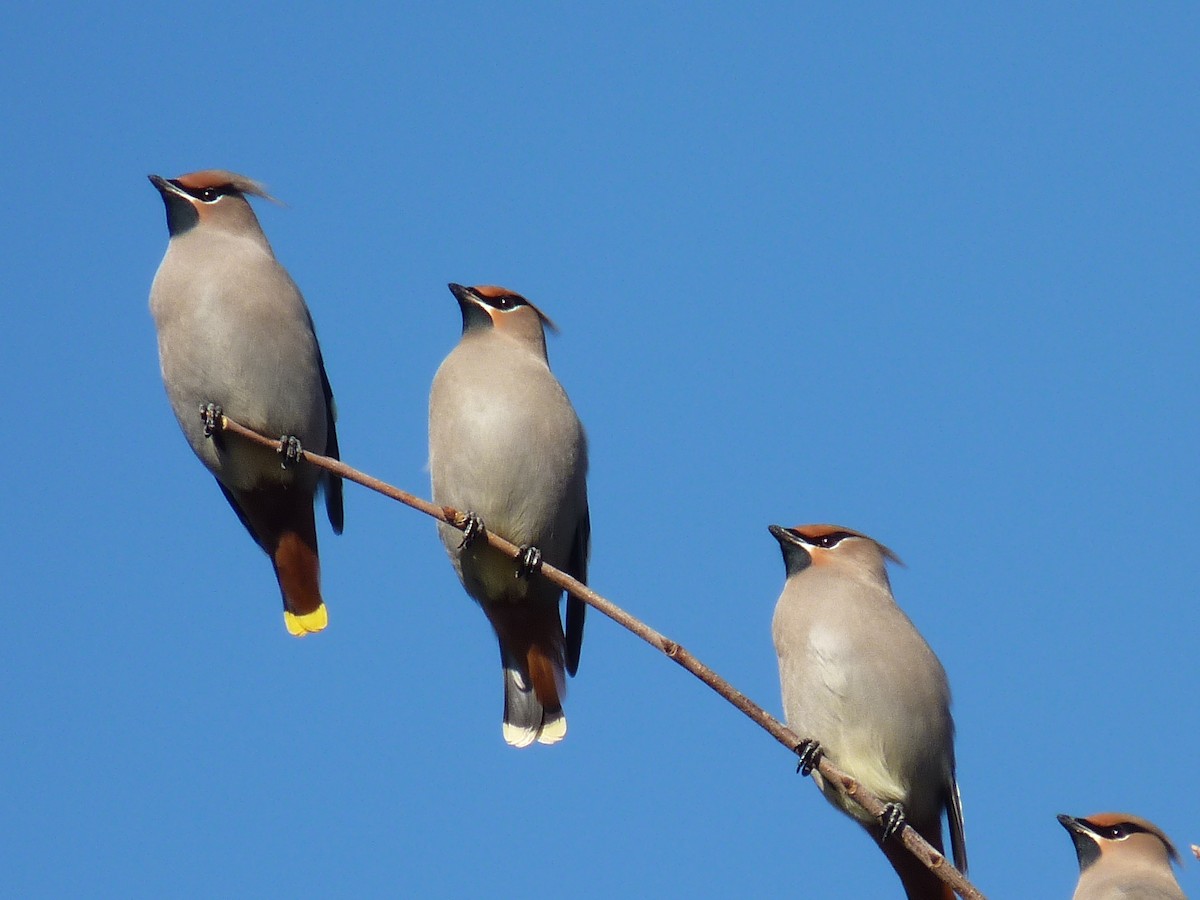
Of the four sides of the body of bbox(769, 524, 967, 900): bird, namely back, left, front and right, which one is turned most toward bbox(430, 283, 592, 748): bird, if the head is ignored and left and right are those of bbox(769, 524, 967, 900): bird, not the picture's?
right

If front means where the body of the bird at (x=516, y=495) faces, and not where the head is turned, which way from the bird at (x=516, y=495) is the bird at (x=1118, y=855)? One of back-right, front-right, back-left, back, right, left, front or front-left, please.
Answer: back-left

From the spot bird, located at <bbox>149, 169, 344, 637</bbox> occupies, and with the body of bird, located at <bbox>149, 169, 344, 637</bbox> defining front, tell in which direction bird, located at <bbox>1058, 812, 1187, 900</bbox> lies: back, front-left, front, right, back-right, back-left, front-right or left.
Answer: back-left

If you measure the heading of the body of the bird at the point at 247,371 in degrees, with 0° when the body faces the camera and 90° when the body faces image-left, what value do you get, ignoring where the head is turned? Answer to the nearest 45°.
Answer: approximately 45°

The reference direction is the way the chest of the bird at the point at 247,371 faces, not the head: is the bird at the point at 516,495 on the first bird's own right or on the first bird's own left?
on the first bird's own left

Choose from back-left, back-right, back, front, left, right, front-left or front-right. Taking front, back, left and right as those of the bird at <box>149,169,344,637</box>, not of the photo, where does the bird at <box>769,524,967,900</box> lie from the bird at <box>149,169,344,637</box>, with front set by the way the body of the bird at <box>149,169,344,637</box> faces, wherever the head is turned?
left

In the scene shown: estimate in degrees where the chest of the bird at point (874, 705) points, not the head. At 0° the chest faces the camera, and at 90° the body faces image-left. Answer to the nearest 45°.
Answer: approximately 45°

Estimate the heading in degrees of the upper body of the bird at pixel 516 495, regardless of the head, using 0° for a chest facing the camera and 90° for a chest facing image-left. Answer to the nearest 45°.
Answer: approximately 45°
